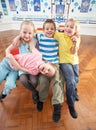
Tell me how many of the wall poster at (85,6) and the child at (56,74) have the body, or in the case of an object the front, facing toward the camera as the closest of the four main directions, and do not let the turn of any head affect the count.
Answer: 2

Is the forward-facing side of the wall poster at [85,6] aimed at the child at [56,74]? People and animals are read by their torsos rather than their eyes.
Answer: yes

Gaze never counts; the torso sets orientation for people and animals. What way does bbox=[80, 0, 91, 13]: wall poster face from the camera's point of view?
toward the camera

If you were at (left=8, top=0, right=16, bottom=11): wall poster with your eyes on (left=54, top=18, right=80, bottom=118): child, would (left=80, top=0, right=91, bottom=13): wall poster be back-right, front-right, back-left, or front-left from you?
front-left

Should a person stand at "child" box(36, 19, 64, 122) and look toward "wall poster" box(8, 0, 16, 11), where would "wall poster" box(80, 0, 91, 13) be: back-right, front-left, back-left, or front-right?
front-right

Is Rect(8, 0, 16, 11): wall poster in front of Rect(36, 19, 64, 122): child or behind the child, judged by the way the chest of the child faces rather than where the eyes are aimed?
behind

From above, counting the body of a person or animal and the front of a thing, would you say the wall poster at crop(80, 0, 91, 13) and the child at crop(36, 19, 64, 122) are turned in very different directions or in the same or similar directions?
same or similar directions

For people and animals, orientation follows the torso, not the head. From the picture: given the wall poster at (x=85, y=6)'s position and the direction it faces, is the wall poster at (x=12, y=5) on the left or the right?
on its right

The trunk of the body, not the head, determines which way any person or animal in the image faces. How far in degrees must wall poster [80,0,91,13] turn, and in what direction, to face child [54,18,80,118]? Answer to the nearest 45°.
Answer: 0° — it already faces them

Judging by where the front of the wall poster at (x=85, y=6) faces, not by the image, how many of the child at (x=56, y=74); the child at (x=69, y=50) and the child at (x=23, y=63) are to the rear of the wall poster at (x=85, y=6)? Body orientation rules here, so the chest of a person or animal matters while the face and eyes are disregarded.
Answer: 0

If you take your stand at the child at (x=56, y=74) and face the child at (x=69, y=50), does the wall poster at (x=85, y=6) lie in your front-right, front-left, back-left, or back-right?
front-left

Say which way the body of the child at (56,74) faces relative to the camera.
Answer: toward the camera

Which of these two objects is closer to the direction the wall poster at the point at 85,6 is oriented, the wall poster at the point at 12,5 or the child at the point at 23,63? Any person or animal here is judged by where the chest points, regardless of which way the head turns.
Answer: the child
